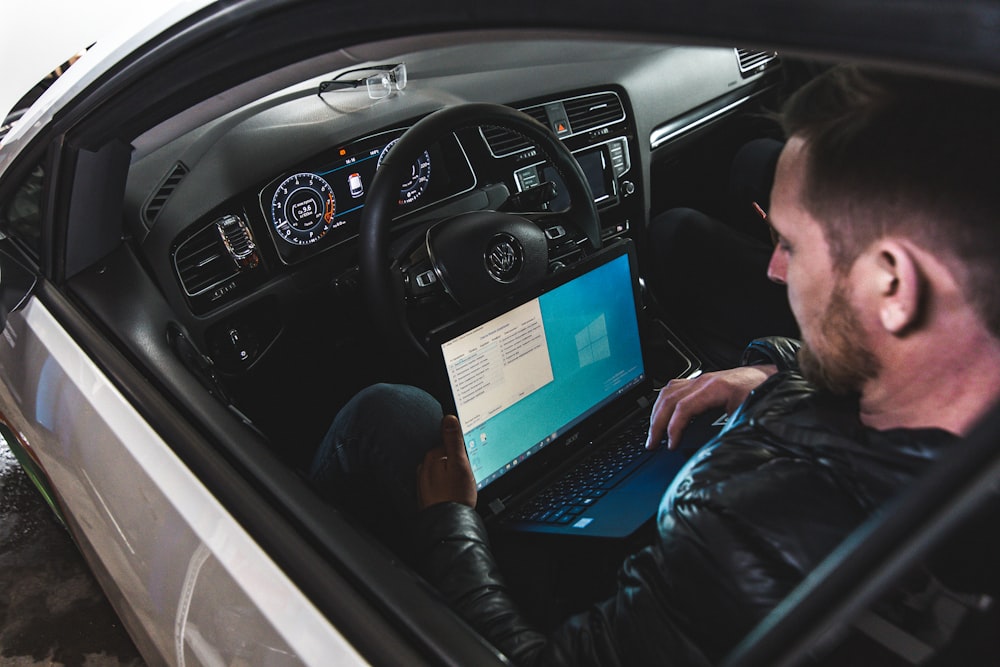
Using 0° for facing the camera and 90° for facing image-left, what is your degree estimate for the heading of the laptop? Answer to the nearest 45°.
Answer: approximately 315°

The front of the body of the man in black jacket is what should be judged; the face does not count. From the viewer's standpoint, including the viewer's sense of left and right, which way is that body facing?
facing away from the viewer and to the left of the viewer
